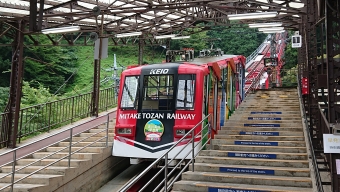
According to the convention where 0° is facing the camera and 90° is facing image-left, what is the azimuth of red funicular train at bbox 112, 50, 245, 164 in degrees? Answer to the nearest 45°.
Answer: approximately 45°

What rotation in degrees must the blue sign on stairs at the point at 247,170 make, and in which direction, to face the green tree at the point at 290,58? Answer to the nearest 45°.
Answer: approximately 180°

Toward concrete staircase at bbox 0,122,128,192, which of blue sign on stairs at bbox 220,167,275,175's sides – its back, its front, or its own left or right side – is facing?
right

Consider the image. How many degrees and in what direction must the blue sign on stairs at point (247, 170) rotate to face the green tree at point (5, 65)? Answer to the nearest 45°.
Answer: approximately 135° to its right

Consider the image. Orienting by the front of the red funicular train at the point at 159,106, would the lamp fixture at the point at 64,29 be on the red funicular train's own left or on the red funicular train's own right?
on the red funicular train's own right

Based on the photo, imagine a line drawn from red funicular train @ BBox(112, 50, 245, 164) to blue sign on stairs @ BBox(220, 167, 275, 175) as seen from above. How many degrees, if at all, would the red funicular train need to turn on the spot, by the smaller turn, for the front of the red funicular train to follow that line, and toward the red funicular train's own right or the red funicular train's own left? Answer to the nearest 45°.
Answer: approximately 90° to the red funicular train's own left

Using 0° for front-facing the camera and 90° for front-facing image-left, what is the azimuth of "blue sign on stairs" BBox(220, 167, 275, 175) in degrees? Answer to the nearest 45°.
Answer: approximately 0°
